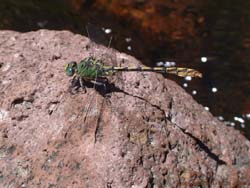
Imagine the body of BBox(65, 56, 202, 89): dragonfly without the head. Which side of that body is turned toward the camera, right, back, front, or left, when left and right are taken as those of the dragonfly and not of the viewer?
left
